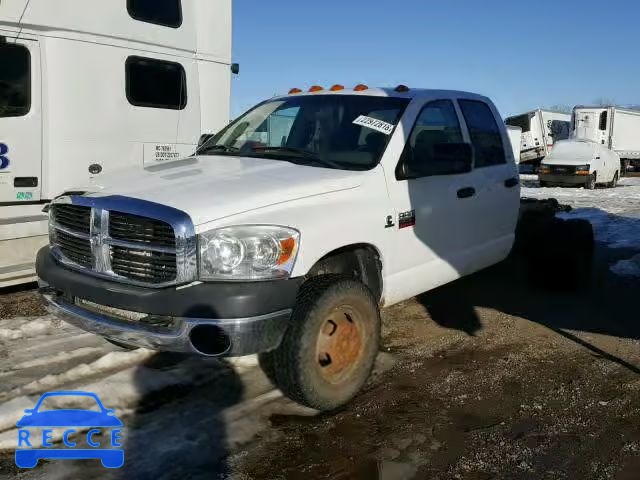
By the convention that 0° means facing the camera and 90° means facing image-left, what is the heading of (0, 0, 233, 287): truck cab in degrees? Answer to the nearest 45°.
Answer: approximately 45°

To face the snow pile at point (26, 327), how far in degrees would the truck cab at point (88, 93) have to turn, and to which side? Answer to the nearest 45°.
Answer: approximately 45° to its left

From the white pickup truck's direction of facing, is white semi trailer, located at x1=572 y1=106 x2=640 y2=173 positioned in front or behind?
behind

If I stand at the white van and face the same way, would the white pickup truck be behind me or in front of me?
in front

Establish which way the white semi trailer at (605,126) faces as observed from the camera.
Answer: facing the viewer and to the left of the viewer
